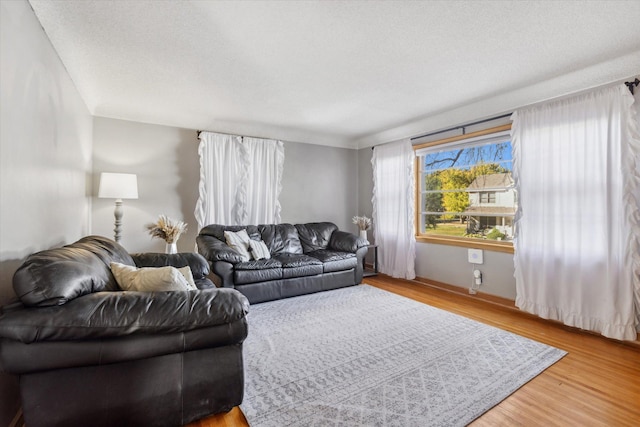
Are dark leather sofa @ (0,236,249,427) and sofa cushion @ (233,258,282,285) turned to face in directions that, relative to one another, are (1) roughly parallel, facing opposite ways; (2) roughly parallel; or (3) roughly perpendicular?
roughly perpendicular

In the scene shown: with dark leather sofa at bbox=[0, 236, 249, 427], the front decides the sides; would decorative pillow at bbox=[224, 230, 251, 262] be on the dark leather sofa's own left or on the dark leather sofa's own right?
on the dark leather sofa's own left

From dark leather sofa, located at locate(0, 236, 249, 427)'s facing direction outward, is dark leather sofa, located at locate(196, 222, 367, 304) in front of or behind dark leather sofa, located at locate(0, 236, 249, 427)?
in front

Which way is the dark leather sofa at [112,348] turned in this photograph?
to the viewer's right

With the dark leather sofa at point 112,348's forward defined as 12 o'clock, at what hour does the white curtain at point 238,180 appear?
The white curtain is roughly at 10 o'clock from the dark leather sofa.

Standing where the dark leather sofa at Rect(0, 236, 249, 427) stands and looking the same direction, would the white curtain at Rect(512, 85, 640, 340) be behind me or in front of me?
in front

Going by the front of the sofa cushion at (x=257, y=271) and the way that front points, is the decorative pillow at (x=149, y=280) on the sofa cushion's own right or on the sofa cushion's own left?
on the sofa cushion's own right

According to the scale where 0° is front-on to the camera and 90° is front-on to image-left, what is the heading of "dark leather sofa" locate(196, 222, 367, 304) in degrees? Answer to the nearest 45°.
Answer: approximately 315°

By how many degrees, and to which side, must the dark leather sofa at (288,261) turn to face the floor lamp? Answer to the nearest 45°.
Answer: approximately 135° to its right

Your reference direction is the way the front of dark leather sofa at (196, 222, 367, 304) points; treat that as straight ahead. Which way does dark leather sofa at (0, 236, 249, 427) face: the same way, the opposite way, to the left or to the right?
to the left

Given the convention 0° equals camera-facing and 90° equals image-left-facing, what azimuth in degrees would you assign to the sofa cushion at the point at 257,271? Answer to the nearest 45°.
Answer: approximately 315°

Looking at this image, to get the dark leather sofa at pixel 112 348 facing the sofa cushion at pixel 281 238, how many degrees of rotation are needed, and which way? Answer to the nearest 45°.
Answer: approximately 45° to its left

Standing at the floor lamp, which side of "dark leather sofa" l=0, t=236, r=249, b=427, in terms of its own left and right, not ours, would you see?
left

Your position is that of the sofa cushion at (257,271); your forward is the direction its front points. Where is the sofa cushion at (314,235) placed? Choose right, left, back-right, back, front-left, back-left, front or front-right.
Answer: left

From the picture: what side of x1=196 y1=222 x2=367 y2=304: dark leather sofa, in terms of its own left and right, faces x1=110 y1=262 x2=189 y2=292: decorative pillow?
right
